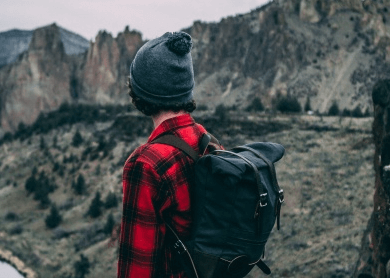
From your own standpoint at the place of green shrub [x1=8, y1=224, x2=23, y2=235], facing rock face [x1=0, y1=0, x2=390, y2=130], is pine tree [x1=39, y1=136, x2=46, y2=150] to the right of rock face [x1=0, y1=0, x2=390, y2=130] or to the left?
left

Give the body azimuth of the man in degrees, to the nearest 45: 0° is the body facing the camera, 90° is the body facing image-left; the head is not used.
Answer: approximately 135°

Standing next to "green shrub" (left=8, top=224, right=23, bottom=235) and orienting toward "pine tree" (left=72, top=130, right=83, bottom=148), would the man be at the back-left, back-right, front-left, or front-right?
back-right

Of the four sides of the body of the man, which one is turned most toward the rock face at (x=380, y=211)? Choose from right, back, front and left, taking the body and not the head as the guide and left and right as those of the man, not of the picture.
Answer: right

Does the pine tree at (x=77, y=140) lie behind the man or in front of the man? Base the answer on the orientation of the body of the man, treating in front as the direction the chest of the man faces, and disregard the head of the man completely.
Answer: in front

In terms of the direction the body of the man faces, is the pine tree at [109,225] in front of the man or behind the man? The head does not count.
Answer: in front

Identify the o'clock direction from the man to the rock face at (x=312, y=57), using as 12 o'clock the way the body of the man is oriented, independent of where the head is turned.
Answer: The rock face is roughly at 2 o'clock from the man.

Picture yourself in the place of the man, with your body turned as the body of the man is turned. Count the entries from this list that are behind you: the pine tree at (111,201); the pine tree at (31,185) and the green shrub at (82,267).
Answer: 0

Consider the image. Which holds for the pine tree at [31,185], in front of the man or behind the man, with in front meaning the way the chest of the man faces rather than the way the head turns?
in front

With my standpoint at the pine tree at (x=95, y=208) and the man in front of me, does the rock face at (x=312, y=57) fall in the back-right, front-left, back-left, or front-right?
back-left
